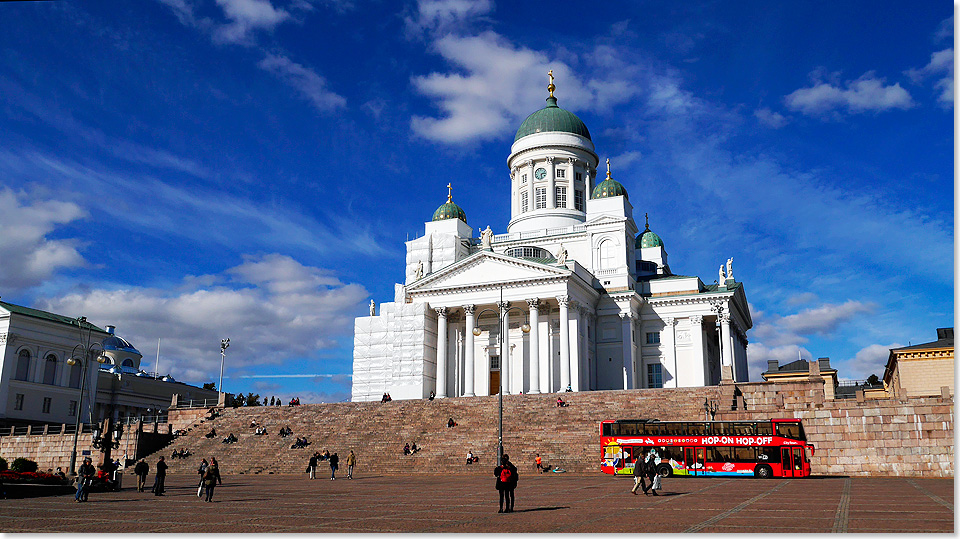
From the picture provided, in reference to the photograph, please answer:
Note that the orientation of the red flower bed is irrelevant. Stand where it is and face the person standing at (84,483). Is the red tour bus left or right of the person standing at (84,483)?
left

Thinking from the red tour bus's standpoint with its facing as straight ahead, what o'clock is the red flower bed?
The red flower bed is roughly at 5 o'clock from the red tour bus.

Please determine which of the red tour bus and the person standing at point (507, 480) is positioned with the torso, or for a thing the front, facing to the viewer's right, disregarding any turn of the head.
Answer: the red tour bus

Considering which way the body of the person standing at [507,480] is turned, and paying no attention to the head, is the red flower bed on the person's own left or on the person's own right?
on the person's own left

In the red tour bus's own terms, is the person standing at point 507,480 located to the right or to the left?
on its right

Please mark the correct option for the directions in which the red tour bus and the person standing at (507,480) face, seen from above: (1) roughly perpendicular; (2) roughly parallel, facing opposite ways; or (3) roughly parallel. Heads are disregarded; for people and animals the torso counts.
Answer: roughly perpendicular

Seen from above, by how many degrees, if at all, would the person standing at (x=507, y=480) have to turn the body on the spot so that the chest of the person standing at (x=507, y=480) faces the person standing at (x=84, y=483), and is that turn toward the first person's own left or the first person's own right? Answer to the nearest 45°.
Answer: approximately 45° to the first person's own left

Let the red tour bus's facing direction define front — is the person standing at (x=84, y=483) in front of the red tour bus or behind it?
behind

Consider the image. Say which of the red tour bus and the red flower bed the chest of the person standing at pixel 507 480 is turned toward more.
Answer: the red tour bus

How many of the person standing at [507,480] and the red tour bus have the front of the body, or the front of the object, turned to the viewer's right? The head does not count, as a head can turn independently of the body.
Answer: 1

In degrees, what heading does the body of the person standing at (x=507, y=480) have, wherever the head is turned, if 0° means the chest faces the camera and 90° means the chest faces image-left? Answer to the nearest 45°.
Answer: approximately 180°

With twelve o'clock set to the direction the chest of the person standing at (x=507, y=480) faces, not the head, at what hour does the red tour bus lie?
The red tour bus is roughly at 1 o'clock from the person standing.

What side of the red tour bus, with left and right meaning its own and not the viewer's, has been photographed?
right
